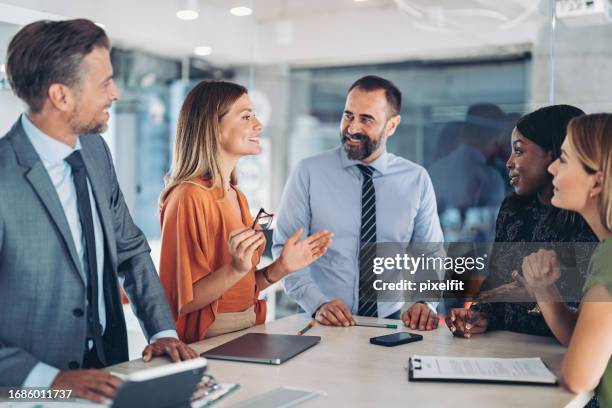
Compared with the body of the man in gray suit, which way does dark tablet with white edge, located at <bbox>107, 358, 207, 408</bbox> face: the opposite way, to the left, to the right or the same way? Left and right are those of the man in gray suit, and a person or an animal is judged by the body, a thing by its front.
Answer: the opposite way

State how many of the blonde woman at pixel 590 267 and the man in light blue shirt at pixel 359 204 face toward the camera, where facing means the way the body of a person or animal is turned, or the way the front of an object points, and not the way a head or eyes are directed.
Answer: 1

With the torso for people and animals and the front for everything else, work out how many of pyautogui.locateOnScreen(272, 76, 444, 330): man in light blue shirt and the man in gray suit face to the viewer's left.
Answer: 0

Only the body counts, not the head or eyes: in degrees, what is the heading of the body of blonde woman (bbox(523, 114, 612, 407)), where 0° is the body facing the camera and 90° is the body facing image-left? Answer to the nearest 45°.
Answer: approximately 90°

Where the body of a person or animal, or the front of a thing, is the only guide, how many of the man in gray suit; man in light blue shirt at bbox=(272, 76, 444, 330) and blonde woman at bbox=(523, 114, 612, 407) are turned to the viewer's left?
1

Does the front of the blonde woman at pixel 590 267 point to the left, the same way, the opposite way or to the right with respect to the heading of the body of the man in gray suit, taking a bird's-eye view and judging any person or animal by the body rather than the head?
the opposite way

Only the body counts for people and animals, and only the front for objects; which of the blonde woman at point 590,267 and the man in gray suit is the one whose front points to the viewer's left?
the blonde woman

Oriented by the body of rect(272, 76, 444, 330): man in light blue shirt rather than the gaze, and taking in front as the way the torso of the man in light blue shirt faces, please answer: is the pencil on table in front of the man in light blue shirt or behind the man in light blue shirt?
in front

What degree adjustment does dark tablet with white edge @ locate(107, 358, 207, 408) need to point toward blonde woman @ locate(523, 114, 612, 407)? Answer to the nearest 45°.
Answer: approximately 135° to its right

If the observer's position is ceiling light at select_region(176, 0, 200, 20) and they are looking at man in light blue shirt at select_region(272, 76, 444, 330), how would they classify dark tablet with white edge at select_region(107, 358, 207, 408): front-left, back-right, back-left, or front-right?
front-right

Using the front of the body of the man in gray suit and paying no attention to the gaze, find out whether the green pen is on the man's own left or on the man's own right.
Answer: on the man's own left

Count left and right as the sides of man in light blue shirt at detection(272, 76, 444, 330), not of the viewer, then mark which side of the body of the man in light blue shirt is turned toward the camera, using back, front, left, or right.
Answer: front

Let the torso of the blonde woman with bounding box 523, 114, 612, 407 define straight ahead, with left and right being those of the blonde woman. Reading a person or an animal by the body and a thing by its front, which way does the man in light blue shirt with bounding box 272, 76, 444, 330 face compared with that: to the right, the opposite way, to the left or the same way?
to the left

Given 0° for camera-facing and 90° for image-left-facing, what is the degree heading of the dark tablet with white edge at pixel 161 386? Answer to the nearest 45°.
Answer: approximately 135°

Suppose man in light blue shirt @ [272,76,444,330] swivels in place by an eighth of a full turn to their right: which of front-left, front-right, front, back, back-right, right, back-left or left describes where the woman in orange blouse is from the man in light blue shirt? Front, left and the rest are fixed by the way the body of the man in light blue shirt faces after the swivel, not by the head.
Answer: front
